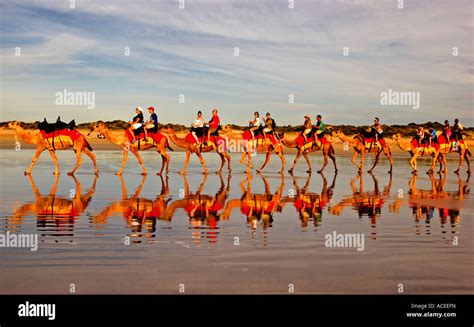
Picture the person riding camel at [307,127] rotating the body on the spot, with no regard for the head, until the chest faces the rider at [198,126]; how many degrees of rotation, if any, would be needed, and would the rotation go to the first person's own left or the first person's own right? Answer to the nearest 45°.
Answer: approximately 45° to the first person's own left

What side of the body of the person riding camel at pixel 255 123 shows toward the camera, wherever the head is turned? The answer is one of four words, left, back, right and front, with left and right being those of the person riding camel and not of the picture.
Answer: left

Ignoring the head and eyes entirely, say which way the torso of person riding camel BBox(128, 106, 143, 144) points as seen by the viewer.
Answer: to the viewer's left

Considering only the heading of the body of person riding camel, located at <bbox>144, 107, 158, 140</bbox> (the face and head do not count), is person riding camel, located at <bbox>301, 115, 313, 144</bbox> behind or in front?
behind

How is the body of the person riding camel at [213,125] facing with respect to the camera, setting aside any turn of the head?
to the viewer's left

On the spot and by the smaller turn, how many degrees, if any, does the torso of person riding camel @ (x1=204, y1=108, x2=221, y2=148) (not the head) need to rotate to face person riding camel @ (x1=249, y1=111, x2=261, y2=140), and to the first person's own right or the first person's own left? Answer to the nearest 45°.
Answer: approximately 135° to the first person's own right

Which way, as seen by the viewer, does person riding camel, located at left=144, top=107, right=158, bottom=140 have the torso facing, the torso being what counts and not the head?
to the viewer's left

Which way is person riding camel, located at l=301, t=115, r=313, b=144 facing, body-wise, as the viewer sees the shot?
to the viewer's left

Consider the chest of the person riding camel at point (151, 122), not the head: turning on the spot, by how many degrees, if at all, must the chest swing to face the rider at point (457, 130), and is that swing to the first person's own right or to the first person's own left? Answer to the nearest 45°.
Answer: approximately 180°

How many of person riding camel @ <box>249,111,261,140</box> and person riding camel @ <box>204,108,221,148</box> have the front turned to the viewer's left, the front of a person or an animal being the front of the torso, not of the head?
2
